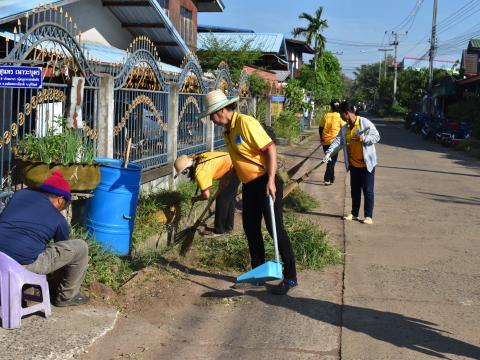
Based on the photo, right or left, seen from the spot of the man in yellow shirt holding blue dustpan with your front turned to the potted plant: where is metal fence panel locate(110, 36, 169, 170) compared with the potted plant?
right

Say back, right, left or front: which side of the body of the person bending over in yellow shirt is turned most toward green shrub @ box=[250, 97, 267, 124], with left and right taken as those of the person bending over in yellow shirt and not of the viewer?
right

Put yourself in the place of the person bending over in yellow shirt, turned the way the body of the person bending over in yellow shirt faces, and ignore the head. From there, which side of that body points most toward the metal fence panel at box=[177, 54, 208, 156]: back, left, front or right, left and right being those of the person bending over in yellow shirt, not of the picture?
right

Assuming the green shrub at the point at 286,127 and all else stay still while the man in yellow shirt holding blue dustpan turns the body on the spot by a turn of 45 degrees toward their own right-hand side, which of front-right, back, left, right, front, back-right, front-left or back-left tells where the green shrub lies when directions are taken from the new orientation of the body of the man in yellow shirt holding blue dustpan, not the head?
right

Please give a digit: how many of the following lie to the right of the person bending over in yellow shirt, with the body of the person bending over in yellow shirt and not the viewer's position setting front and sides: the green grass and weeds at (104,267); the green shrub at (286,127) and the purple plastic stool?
1

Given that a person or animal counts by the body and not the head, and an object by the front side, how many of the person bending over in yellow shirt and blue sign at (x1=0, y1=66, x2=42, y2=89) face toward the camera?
1

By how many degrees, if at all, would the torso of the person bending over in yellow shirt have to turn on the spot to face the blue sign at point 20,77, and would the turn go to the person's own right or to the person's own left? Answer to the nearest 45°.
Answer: approximately 45° to the person's own left

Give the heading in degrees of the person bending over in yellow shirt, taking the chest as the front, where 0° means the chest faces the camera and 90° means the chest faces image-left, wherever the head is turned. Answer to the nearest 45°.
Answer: approximately 90°

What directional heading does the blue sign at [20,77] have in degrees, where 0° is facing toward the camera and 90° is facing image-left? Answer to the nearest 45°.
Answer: approximately 0°
